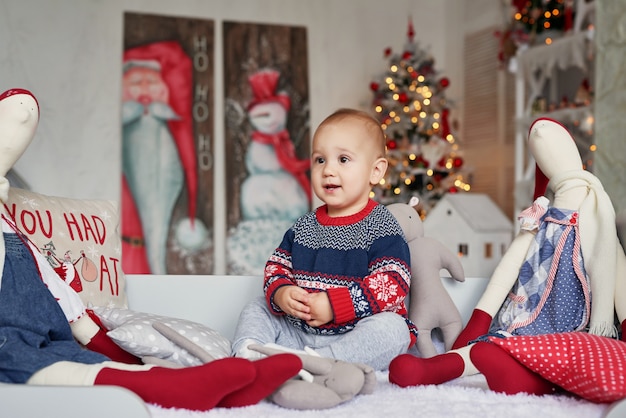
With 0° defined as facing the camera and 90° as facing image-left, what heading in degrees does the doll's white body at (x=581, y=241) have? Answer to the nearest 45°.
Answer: approximately 45°

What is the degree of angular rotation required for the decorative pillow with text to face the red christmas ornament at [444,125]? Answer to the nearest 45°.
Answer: approximately 135° to its left

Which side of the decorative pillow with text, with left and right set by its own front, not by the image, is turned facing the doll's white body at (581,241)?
left

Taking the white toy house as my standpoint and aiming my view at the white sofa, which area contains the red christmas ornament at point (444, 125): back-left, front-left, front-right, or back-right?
back-right

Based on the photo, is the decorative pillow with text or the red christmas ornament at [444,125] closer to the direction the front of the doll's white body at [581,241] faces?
the decorative pillow with text

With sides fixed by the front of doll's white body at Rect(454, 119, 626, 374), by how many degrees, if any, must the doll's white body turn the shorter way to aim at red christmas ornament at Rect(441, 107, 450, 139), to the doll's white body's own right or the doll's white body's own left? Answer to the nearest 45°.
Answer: approximately 135° to the doll's white body's own right

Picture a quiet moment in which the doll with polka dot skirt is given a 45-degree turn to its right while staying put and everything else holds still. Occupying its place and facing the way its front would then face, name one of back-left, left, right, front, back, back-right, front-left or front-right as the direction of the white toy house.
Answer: right

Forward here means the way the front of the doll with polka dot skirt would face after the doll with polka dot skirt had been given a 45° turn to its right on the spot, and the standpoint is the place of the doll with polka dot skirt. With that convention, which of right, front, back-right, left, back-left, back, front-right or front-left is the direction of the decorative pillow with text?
front

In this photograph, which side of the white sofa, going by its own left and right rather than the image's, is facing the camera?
front

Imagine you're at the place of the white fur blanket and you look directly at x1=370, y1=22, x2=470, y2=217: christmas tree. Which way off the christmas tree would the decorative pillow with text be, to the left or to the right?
left

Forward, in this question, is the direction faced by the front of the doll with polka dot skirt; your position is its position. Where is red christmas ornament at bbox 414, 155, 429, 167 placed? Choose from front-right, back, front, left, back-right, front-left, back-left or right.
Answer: back-right
